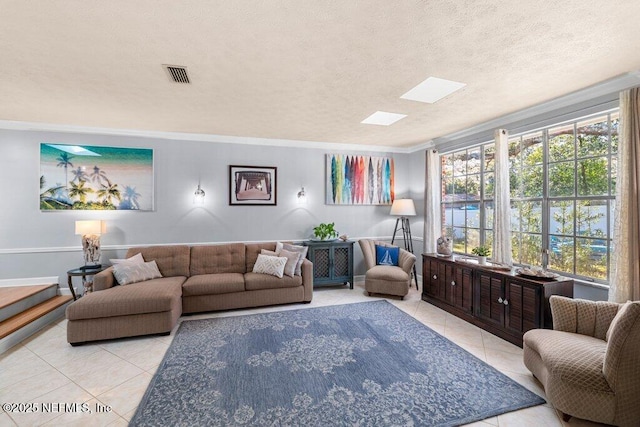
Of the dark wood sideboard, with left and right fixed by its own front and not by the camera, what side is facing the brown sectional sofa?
front

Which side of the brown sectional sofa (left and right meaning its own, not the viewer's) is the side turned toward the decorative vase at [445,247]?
left

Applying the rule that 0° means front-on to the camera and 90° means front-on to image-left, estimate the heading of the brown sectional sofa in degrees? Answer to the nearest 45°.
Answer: approximately 0°

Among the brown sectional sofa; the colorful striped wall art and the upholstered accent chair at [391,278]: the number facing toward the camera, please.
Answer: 3

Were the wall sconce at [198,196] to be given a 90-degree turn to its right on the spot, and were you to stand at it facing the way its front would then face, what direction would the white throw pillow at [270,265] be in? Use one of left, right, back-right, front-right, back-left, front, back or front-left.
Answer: back-left

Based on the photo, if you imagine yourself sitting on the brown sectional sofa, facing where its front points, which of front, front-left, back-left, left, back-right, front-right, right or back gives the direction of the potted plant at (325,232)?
left

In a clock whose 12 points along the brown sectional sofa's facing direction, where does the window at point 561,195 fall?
The window is roughly at 10 o'clock from the brown sectional sofa.

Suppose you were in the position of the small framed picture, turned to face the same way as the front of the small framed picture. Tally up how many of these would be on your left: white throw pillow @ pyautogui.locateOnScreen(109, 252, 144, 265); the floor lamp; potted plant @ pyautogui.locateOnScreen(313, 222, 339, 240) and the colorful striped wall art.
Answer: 3

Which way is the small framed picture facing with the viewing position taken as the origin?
facing the viewer

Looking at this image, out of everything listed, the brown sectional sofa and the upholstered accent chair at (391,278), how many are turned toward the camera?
2

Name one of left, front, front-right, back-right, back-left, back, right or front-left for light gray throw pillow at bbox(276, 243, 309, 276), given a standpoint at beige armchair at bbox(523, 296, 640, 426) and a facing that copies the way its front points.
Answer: front-right

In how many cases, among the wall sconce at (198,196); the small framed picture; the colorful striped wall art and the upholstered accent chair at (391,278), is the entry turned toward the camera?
4

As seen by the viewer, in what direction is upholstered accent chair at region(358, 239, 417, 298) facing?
toward the camera

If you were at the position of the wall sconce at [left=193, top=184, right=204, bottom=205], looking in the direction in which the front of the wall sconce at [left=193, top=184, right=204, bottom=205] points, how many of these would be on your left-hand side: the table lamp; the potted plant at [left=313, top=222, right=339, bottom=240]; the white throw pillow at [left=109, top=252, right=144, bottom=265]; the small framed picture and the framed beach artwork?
2

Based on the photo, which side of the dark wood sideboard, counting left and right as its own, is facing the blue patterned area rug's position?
front

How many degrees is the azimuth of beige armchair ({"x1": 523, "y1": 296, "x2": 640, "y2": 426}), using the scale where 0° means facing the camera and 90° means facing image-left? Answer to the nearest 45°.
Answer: approximately 45°

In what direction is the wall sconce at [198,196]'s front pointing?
toward the camera

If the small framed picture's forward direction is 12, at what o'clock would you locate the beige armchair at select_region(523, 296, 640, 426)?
The beige armchair is roughly at 11 o'clock from the small framed picture.

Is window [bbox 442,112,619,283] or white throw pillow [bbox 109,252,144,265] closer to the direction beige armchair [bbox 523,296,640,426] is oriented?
the white throw pillow

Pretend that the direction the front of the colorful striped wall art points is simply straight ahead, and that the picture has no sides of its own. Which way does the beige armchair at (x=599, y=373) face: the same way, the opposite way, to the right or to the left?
to the right

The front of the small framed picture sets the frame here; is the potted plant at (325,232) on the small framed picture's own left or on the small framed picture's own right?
on the small framed picture's own left
